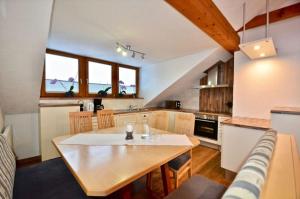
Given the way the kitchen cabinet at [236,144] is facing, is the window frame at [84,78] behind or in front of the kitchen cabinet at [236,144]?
in front

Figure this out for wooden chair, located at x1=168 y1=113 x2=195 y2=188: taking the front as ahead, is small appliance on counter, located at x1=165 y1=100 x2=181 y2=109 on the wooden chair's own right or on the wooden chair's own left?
on the wooden chair's own right

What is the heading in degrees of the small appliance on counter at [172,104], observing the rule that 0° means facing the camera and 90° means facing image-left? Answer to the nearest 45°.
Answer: approximately 0°

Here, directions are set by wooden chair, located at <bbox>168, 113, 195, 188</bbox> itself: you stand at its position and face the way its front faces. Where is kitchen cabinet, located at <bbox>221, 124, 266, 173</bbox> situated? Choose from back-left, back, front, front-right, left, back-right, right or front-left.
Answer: back

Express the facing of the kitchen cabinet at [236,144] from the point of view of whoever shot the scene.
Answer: facing to the left of the viewer

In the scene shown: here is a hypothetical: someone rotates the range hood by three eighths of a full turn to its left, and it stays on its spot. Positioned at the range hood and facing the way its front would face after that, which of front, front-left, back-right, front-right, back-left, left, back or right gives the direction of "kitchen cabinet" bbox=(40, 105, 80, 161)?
back-right

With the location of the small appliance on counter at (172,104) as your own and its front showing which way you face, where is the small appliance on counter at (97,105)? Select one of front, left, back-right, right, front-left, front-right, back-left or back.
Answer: front-right

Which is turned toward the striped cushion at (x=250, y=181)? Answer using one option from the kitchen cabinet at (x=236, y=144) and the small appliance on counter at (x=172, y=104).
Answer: the small appliance on counter

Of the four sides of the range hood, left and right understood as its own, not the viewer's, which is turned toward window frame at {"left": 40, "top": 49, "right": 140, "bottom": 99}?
front

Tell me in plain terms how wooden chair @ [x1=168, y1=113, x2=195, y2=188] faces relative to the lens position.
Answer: facing the viewer and to the left of the viewer

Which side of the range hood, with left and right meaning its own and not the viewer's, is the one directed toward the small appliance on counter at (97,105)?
front
